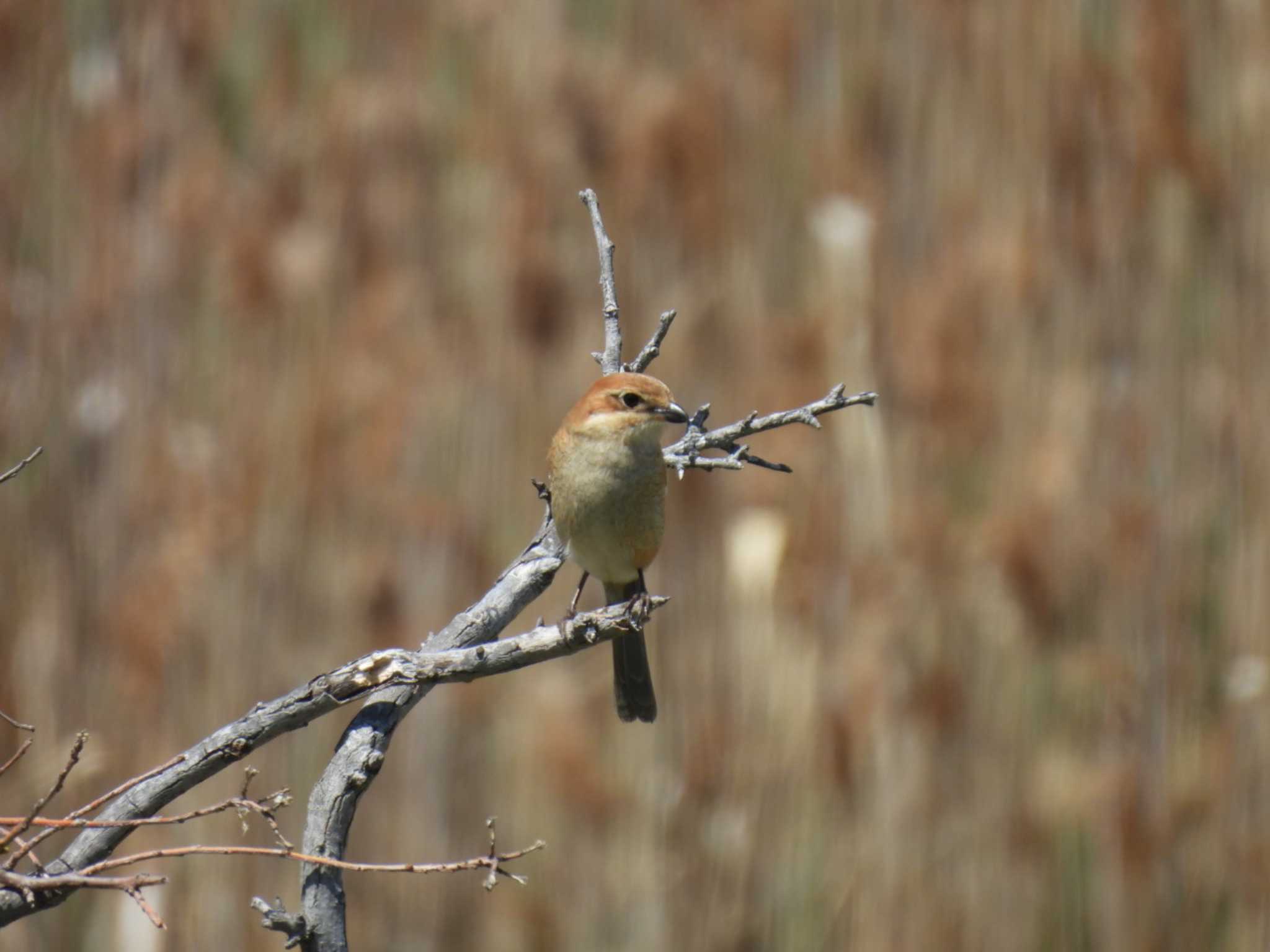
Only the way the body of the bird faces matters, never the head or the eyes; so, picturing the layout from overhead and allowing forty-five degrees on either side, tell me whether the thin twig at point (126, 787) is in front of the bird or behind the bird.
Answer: in front

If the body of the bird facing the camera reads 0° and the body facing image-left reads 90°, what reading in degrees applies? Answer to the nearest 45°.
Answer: approximately 0°

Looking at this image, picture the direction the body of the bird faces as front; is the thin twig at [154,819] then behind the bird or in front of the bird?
in front
